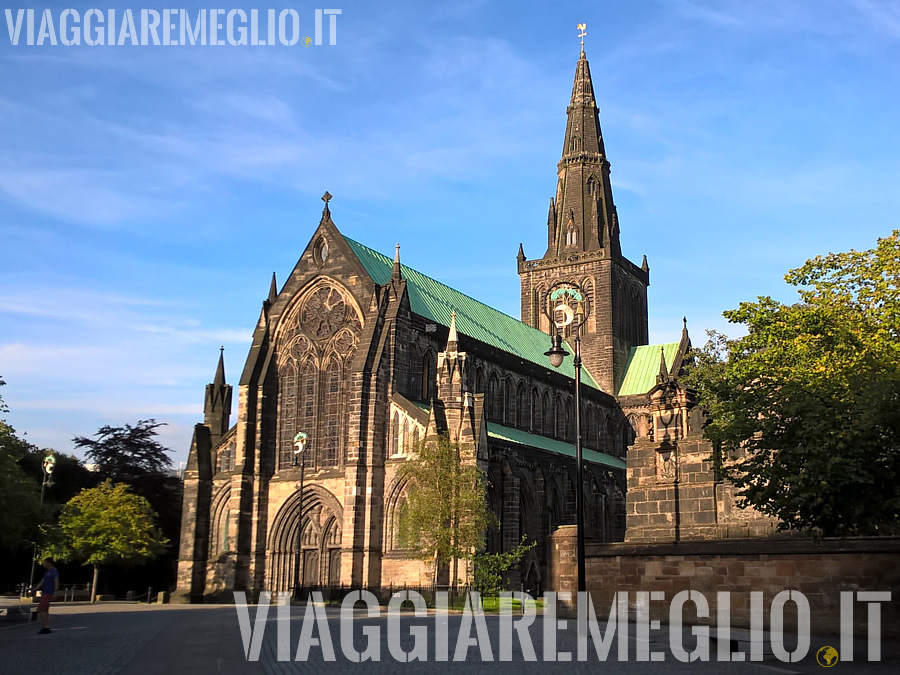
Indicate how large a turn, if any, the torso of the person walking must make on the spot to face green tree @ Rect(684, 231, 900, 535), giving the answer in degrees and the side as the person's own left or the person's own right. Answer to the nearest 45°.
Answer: approximately 90° to the person's own left

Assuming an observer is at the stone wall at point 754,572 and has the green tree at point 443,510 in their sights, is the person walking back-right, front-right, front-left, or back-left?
front-left

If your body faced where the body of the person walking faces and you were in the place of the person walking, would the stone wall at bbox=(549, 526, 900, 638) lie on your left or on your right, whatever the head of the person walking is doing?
on your left
